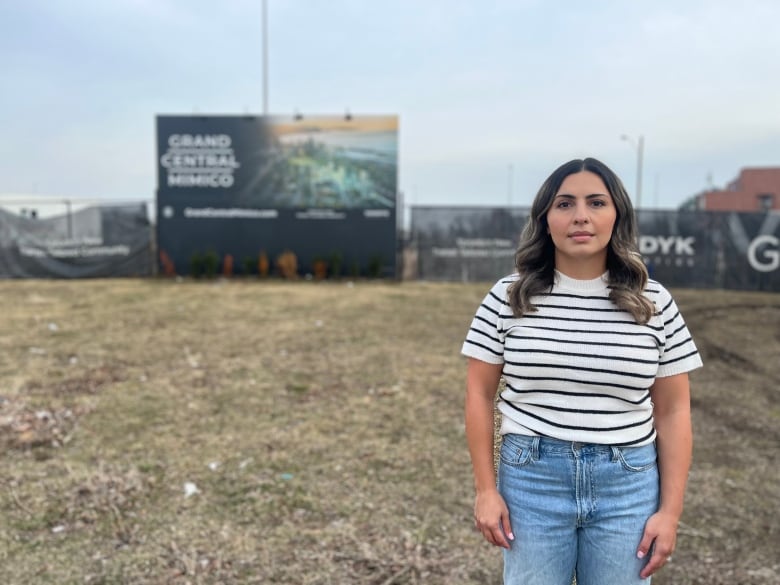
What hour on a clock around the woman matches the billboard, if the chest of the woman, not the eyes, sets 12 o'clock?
The billboard is roughly at 5 o'clock from the woman.

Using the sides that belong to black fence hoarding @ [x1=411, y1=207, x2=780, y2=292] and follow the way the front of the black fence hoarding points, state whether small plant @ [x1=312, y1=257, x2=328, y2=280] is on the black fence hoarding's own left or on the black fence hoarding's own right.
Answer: on the black fence hoarding's own right

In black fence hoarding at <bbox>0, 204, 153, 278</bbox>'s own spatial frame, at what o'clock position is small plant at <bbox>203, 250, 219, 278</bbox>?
The small plant is roughly at 10 o'clock from the black fence hoarding.

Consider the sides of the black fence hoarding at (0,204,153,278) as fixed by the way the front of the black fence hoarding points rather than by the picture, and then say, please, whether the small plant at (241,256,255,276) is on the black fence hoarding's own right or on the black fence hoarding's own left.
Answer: on the black fence hoarding's own left

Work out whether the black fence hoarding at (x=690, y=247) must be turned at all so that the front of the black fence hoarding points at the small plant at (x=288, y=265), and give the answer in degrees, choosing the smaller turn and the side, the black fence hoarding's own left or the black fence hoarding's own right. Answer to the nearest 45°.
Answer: approximately 90° to the black fence hoarding's own right

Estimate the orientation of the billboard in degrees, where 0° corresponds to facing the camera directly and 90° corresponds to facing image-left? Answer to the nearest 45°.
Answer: approximately 0°

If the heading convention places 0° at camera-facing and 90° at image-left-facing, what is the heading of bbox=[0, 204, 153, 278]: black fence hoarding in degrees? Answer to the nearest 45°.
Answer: approximately 0°

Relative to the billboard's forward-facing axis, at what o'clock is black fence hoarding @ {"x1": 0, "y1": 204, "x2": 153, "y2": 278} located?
The black fence hoarding is roughly at 3 o'clock from the billboard.

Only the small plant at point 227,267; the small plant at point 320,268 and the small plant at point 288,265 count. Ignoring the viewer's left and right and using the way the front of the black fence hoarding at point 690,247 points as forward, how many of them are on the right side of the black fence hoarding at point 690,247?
3
